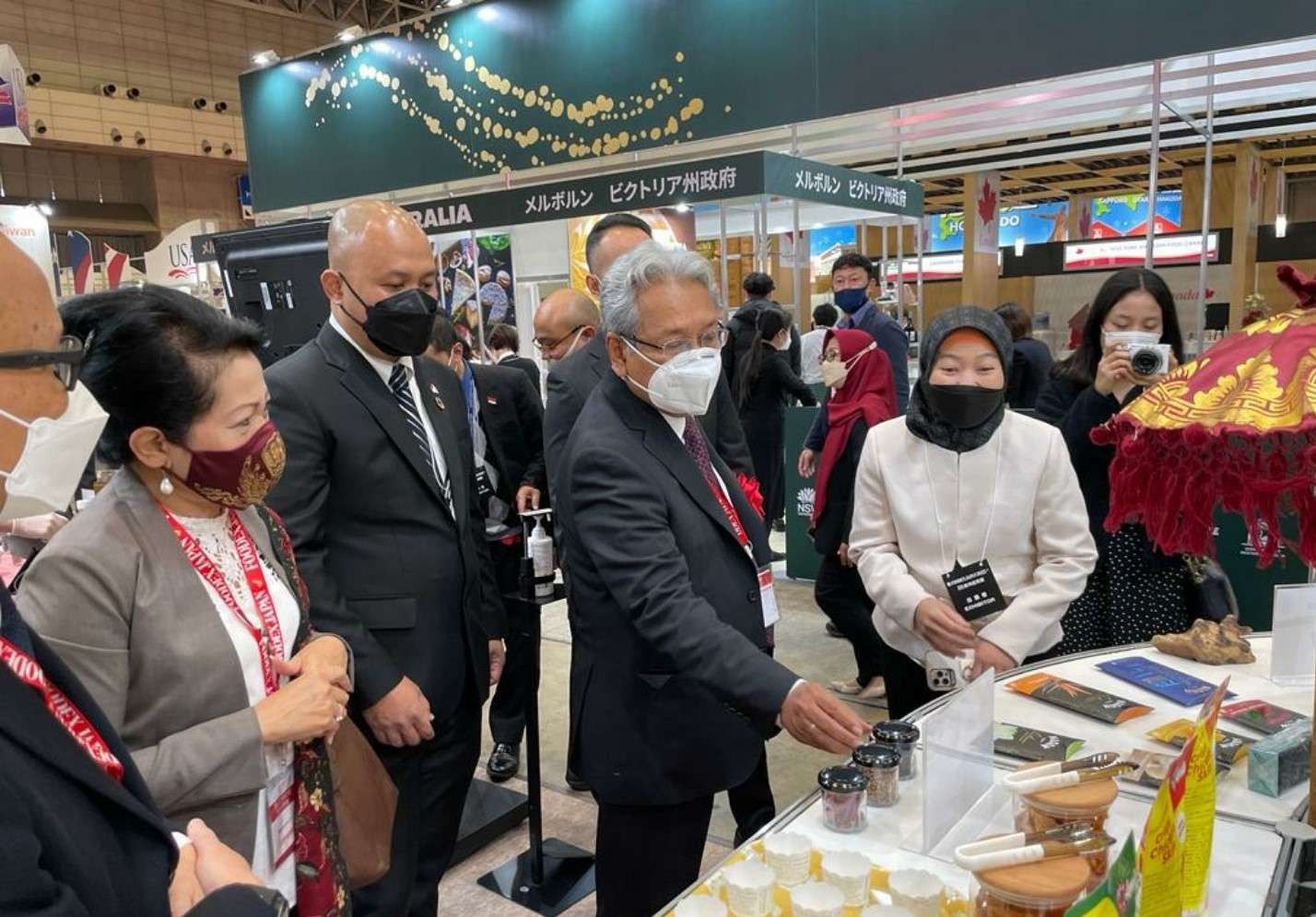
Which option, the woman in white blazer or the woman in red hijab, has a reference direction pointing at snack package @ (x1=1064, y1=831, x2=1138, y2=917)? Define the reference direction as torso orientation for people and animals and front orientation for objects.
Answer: the woman in white blazer

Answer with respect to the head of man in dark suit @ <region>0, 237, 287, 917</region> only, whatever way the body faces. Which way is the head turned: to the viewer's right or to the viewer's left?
to the viewer's right

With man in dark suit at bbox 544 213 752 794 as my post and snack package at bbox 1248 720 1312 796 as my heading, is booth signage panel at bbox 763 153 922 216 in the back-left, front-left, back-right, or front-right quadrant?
back-left

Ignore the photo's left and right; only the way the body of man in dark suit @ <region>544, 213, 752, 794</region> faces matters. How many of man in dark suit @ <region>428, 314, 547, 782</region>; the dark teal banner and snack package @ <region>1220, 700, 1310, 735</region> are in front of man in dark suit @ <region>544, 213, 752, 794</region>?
1

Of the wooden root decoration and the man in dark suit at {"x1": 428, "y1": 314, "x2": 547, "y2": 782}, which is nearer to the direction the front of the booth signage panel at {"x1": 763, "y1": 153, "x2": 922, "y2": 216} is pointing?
the wooden root decoration

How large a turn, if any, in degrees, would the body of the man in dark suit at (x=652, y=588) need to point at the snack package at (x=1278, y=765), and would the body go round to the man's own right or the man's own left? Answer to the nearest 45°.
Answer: approximately 45° to the man's own left

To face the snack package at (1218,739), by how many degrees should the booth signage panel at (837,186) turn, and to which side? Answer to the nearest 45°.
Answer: approximately 45° to its right

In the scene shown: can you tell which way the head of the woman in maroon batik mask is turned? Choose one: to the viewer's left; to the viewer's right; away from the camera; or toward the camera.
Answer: to the viewer's right

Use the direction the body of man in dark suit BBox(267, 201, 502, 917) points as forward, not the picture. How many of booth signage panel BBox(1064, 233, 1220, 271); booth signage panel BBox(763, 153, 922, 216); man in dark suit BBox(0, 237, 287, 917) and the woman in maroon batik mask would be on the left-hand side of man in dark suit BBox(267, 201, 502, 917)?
2

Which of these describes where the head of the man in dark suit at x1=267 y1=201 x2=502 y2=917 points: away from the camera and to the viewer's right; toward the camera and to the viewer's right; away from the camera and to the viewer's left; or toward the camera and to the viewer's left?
toward the camera and to the viewer's right
